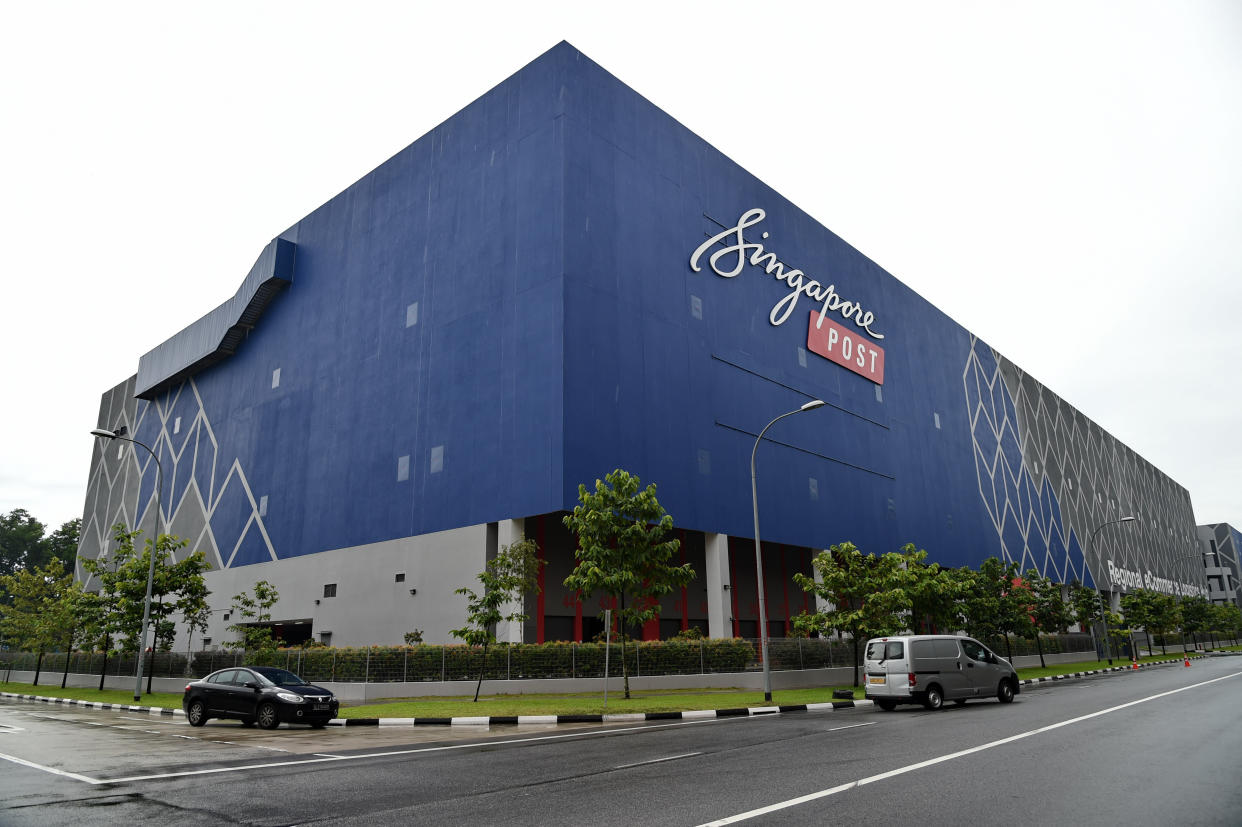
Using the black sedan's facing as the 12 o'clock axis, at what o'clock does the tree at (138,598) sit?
The tree is roughly at 7 o'clock from the black sedan.

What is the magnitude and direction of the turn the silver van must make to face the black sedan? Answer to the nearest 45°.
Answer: approximately 180°

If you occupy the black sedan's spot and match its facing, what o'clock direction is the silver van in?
The silver van is roughly at 11 o'clock from the black sedan.

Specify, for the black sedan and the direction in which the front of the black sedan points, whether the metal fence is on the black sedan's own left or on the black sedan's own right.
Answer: on the black sedan's own left

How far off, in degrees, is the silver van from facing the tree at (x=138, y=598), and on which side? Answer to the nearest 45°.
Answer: approximately 135° to its left

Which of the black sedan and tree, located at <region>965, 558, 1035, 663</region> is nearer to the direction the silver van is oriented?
the tree

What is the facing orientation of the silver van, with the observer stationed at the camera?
facing away from the viewer and to the right of the viewer

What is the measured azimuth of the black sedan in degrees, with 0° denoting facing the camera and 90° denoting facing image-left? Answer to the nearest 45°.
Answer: approximately 315°

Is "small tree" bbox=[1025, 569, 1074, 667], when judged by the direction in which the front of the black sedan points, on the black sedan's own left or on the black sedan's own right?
on the black sedan's own left

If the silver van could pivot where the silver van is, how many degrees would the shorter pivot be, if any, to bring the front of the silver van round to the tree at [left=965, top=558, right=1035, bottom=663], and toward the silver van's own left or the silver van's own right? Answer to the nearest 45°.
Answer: approximately 45° to the silver van's own left
